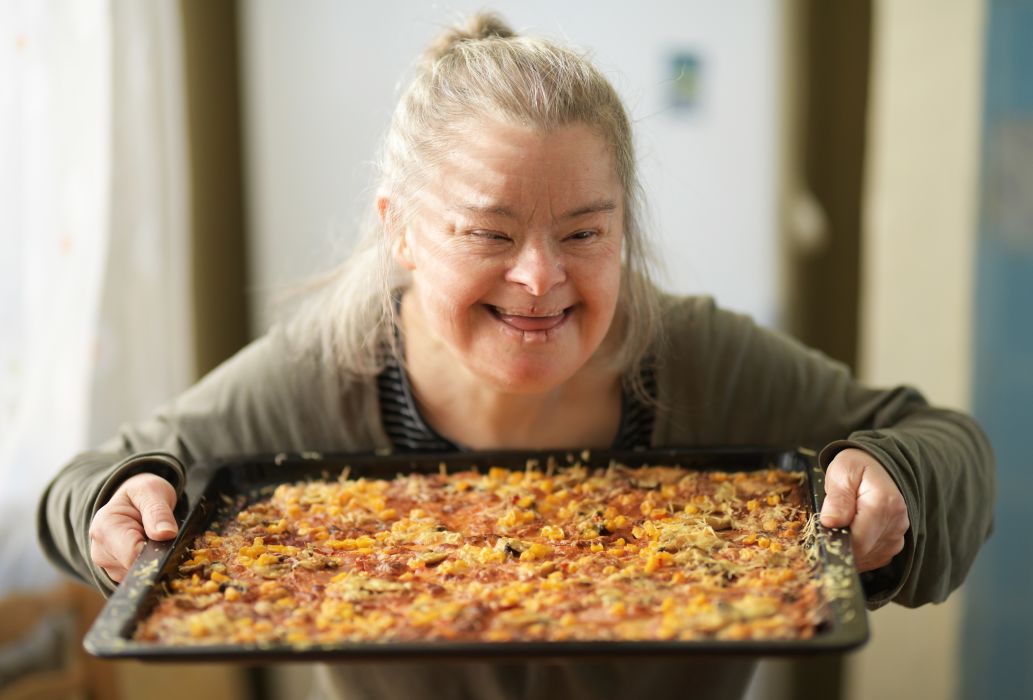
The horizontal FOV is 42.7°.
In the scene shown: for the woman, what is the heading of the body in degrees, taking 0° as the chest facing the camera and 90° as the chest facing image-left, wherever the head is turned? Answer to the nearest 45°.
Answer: approximately 0°
